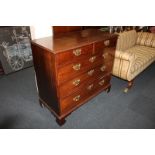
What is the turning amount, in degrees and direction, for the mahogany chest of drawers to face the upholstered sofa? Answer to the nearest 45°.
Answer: approximately 90° to its left

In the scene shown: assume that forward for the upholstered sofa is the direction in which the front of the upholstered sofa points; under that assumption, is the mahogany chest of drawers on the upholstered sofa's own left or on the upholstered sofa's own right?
on the upholstered sofa's own right

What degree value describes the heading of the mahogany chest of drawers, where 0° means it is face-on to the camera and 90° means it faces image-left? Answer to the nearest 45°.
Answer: approximately 315°
